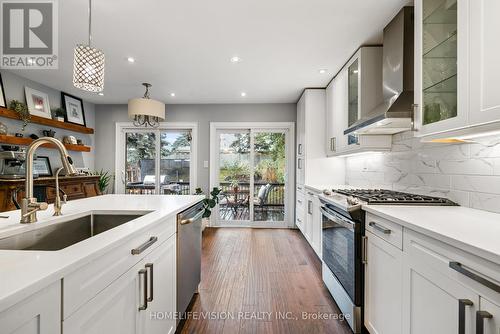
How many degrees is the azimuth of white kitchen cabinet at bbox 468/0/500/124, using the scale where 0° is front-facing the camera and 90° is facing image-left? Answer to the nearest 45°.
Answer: approximately 45°

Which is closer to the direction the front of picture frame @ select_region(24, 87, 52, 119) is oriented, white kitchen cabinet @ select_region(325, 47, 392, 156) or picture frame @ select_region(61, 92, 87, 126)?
the white kitchen cabinet

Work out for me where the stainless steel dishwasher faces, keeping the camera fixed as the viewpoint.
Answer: facing to the right of the viewer

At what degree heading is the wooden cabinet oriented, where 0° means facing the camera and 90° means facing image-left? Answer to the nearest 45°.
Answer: approximately 315°

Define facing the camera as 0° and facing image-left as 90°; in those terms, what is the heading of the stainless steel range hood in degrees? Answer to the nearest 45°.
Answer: approximately 45°

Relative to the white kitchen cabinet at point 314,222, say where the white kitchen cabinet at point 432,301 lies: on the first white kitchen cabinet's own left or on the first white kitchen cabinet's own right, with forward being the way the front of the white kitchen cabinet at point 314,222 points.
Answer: on the first white kitchen cabinet's own left

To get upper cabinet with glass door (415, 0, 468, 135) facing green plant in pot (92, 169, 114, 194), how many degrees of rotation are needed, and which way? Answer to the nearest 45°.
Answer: approximately 45° to its right

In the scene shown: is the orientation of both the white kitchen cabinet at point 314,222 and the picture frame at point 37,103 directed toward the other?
yes

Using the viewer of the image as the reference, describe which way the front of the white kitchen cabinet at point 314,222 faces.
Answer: facing to the left of the viewer

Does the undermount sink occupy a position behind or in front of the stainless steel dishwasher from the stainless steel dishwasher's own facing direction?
behind

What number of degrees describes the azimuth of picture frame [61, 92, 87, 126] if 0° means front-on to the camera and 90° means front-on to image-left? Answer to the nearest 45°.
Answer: approximately 315°
